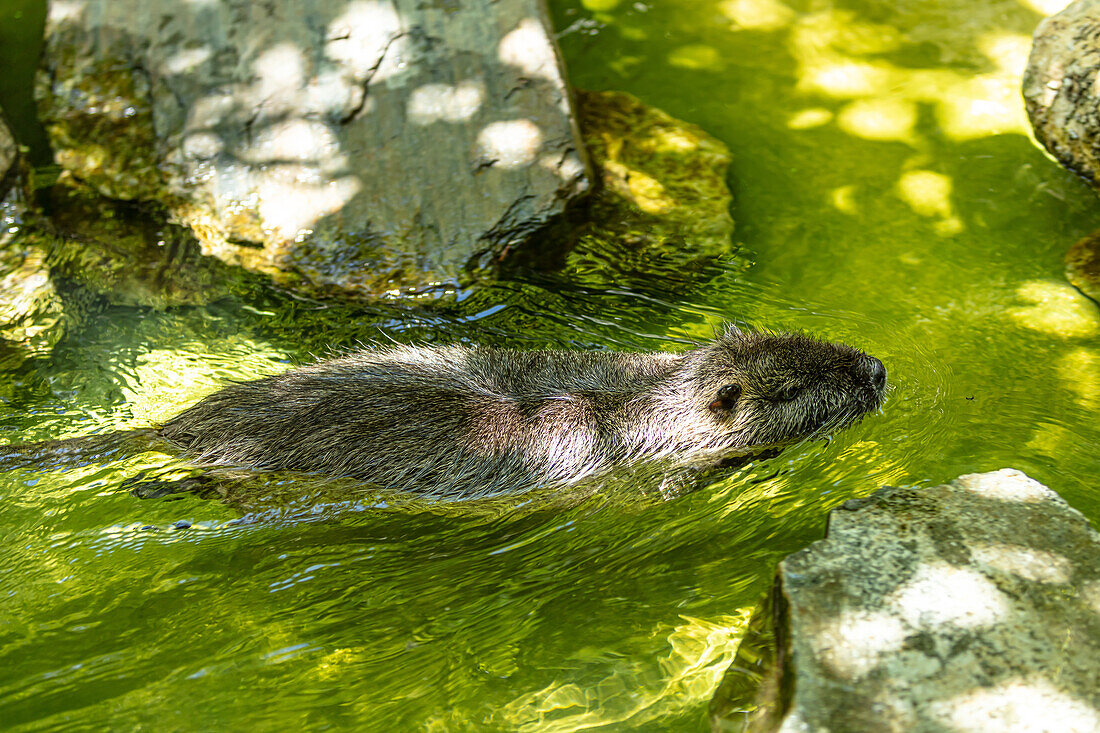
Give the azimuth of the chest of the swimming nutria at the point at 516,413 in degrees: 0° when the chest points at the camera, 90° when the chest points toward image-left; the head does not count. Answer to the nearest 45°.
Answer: approximately 270°

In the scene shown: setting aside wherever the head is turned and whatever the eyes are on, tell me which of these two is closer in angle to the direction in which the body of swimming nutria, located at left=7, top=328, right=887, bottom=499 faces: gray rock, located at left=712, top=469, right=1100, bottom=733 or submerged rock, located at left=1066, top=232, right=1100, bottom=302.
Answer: the submerged rock

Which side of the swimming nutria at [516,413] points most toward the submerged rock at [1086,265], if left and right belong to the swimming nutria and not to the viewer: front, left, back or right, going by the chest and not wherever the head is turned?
front

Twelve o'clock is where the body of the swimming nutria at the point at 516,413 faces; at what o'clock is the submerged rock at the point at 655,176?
The submerged rock is roughly at 10 o'clock from the swimming nutria.

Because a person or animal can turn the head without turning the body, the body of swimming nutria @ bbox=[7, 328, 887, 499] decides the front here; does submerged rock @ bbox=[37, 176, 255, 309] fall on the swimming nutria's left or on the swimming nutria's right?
on the swimming nutria's left

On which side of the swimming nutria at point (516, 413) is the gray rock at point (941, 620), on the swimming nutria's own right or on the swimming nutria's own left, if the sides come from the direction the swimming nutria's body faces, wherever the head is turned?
on the swimming nutria's own right

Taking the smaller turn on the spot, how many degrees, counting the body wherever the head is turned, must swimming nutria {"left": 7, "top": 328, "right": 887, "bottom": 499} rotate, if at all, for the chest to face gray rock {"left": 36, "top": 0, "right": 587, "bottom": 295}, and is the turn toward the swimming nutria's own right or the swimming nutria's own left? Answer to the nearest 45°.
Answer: approximately 90° to the swimming nutria's own left

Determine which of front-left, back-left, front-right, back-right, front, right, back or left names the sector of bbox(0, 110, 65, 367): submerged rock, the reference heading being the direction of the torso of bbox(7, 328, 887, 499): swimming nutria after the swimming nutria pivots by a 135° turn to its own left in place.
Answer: front

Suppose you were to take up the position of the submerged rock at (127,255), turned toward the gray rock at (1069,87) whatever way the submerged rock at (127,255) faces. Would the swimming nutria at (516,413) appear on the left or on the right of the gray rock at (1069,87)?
right
